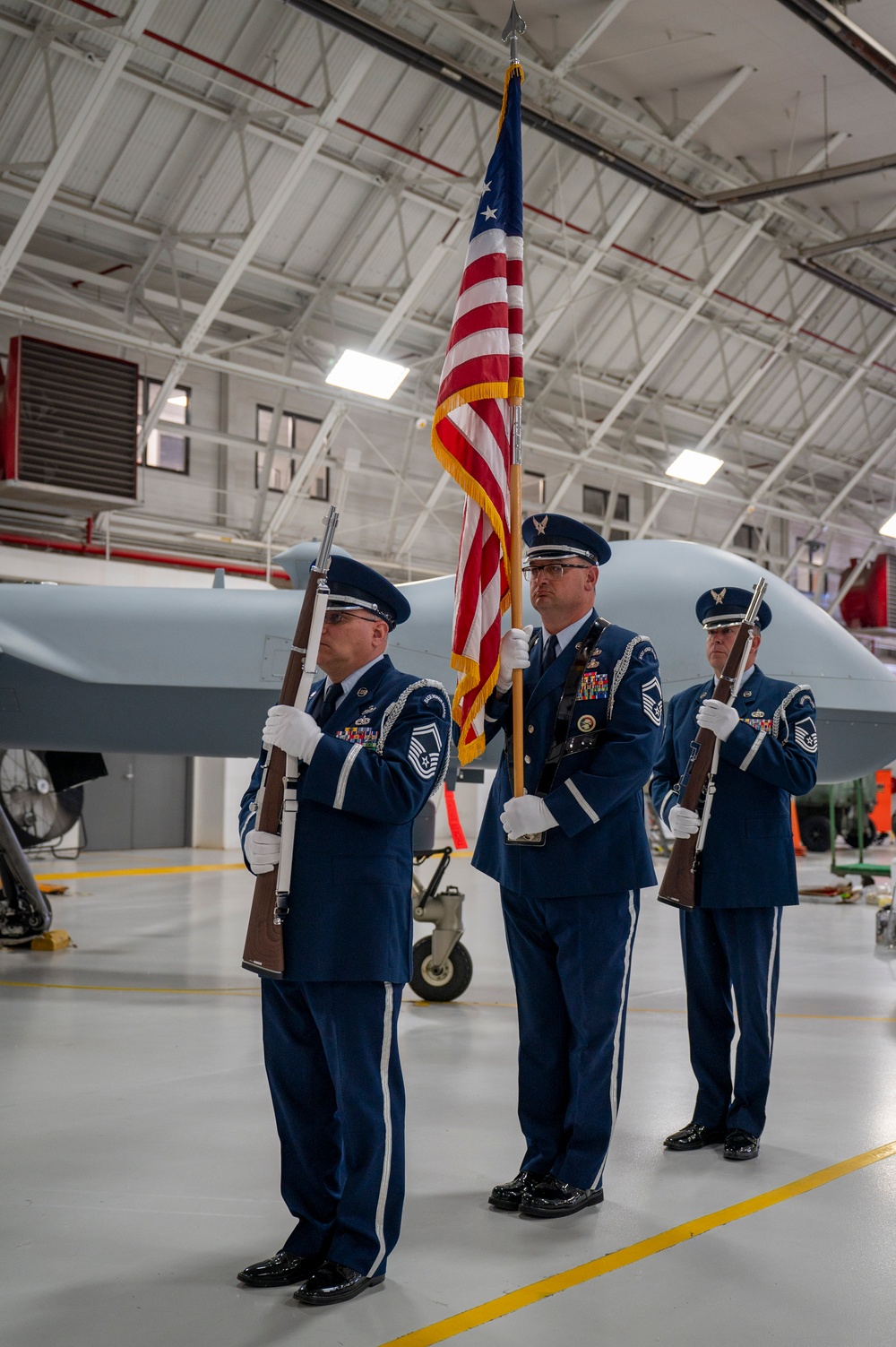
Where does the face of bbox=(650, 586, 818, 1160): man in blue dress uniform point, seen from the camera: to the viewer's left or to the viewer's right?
to the viewer's left

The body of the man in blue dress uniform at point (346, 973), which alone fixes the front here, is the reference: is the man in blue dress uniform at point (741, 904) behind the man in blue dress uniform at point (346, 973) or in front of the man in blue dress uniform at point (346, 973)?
behind

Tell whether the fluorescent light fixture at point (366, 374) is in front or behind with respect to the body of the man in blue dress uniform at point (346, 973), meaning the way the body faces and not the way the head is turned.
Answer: behind

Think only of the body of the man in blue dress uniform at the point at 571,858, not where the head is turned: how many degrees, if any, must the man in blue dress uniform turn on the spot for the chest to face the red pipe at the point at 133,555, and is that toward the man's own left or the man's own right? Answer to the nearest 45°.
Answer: approximately 90° to the man's own right

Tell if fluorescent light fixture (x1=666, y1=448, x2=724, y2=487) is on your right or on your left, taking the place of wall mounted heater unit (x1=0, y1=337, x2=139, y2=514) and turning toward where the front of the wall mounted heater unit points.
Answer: on your left

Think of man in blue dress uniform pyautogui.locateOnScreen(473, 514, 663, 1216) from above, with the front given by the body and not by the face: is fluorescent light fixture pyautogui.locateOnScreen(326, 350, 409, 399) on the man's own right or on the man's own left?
on the man's own right

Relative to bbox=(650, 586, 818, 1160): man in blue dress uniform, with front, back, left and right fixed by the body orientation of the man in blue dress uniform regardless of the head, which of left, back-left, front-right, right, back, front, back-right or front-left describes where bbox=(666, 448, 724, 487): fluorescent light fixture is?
back-right

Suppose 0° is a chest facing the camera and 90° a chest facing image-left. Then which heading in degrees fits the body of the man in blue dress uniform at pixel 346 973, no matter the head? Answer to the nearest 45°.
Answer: approximately 45°

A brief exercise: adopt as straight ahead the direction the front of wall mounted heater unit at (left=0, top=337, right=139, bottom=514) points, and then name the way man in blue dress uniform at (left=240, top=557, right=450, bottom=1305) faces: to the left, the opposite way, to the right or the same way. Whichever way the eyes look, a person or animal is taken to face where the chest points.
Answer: to the right

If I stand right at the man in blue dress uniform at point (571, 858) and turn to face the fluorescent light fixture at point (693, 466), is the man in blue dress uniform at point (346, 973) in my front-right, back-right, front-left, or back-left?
back-left
